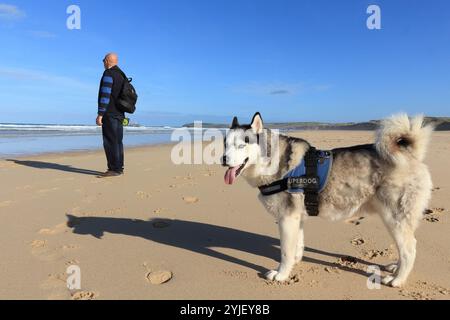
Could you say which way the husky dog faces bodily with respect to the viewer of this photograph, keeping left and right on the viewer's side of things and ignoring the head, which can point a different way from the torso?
facing to the left of the viewer

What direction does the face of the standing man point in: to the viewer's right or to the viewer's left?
to the viewer's left

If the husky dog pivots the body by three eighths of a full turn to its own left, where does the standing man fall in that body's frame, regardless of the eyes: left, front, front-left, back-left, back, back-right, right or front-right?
back
